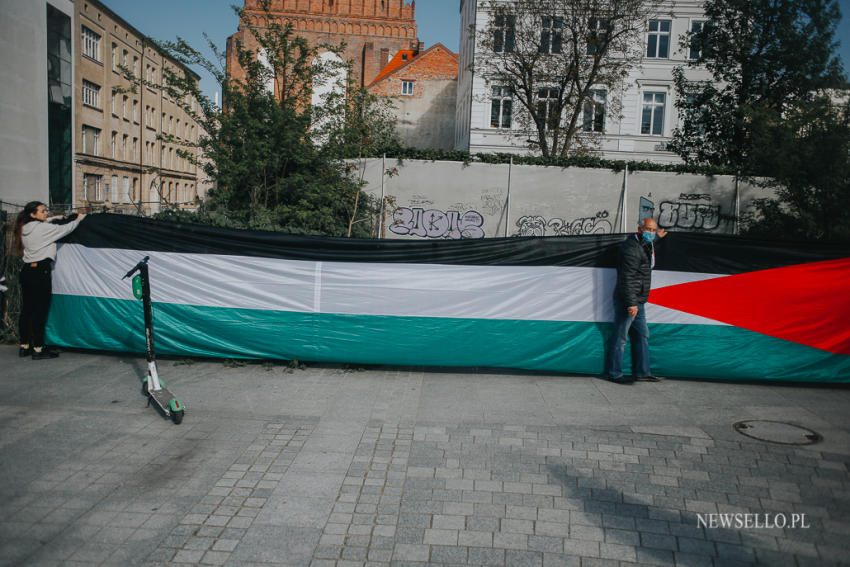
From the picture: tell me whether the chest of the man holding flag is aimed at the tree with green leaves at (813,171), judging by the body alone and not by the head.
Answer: no

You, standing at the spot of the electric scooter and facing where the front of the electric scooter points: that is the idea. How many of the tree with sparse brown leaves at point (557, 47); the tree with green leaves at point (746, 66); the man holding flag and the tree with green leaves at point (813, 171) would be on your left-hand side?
0

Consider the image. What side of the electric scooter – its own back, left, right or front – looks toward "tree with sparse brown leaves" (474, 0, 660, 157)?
right

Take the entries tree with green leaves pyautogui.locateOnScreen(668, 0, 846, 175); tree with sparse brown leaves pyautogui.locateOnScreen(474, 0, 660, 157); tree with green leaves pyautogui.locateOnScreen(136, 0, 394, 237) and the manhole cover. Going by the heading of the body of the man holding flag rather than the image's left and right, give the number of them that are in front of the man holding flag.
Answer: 1

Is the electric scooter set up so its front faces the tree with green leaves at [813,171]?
no

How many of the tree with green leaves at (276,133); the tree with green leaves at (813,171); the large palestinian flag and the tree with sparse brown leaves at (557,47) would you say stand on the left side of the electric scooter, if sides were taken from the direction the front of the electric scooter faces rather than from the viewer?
0

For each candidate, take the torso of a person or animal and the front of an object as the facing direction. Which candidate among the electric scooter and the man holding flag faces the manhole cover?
the man holding flag

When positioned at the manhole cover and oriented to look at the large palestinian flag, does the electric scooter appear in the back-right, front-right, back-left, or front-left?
front-left

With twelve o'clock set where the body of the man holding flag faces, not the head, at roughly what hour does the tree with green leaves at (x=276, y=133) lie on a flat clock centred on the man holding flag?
The tree with green leaves is roughly at 5 o'clock from the man holding flag.

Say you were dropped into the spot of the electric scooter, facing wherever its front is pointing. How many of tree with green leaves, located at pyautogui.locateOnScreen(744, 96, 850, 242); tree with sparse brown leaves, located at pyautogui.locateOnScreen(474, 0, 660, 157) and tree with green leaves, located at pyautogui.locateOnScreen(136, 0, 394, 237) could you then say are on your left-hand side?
0

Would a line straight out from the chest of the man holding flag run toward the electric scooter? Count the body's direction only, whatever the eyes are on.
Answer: no

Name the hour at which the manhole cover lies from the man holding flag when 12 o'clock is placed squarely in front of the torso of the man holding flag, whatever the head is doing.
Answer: The manhole cover is roughly at 12 o'clock from the man holding flag.

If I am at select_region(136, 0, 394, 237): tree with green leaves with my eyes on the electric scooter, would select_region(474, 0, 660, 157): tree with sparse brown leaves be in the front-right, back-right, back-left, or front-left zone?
back-left

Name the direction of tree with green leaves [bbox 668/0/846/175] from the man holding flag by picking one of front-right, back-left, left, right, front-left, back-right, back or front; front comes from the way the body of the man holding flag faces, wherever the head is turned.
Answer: back-left

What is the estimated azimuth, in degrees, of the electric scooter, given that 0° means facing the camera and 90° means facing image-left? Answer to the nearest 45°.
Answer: approximately 135°

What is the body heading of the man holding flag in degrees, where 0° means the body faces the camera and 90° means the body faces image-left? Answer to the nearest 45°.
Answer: approximately 315°

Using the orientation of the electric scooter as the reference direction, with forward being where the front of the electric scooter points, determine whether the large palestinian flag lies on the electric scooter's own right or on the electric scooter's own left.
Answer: on the electric scooter's own right
